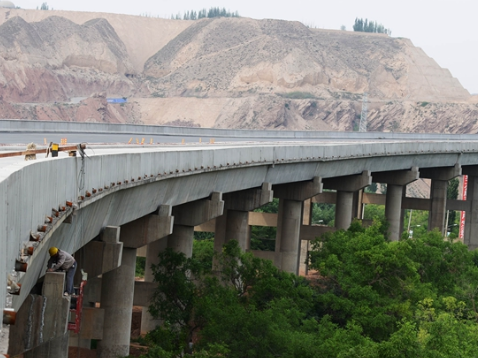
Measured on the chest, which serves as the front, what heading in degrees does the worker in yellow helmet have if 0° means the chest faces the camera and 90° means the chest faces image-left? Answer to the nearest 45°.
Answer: approximately 90°
